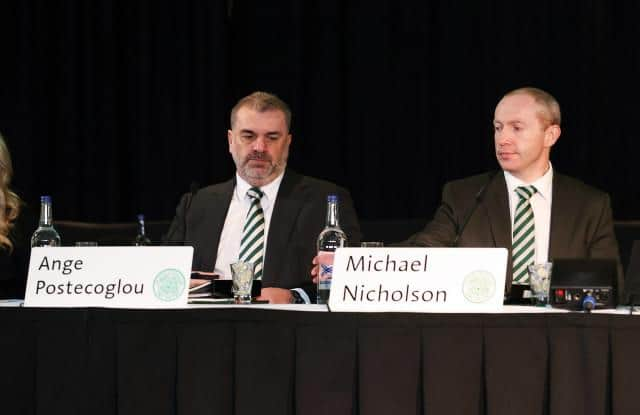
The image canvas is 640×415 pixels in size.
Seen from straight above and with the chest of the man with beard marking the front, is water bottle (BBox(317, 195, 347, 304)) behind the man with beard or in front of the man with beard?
in front

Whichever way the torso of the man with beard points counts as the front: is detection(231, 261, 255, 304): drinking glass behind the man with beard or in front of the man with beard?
in front

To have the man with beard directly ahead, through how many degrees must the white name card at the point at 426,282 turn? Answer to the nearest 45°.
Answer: approximately 135° to its right

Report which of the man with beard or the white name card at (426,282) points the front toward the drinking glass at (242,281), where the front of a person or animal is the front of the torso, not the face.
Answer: the man with beard

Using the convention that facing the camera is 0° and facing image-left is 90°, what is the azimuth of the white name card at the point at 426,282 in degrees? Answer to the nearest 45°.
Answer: approximately 0°

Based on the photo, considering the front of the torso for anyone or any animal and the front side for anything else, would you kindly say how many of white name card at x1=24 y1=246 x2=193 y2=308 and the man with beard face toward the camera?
2
